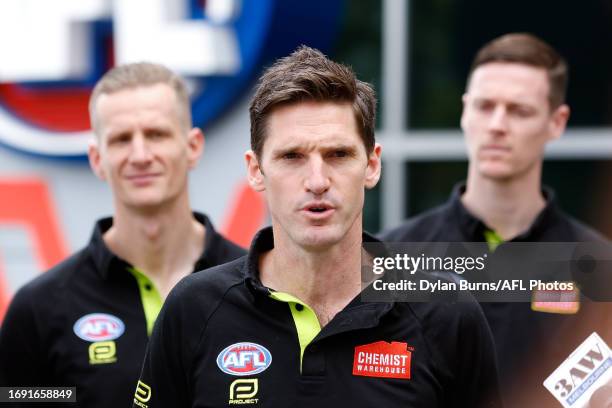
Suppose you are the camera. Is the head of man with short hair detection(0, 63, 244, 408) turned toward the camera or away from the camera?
toward the camera

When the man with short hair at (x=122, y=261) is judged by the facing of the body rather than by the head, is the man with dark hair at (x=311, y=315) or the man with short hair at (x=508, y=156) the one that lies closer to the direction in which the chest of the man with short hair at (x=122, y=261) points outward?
the man with dark hair

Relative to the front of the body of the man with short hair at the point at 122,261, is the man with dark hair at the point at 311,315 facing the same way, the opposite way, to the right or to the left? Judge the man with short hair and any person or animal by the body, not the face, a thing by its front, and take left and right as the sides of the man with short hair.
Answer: the same way

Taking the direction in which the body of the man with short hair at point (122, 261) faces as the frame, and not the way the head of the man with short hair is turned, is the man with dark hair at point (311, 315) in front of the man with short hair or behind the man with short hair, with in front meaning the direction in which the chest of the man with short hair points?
in front

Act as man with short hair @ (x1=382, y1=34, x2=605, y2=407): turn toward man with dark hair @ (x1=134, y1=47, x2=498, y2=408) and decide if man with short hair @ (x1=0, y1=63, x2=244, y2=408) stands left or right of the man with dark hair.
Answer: right

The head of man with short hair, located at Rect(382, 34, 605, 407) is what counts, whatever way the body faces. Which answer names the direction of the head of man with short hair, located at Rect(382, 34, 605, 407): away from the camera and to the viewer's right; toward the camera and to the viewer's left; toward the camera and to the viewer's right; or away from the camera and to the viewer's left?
toward the camera and to the viewer's left

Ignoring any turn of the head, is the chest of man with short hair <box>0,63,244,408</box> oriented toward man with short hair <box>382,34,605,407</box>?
no

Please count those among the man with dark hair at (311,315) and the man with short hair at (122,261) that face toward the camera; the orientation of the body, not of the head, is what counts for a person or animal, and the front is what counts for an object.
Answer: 2

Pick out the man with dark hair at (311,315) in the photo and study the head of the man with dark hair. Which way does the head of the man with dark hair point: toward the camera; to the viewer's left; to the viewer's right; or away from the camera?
toward the camera

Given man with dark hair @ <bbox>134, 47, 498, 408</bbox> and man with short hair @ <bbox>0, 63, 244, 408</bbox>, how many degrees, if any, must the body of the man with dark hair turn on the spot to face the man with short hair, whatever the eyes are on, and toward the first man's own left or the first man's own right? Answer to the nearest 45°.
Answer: approximately 135° to the first man's own right

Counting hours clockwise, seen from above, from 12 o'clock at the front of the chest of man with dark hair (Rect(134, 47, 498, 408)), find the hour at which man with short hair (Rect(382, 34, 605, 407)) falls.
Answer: The man with short hair is roughly at 7 o'clock from the man with dark hair.

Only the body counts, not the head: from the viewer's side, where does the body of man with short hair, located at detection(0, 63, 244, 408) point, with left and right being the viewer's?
facing the viewer
